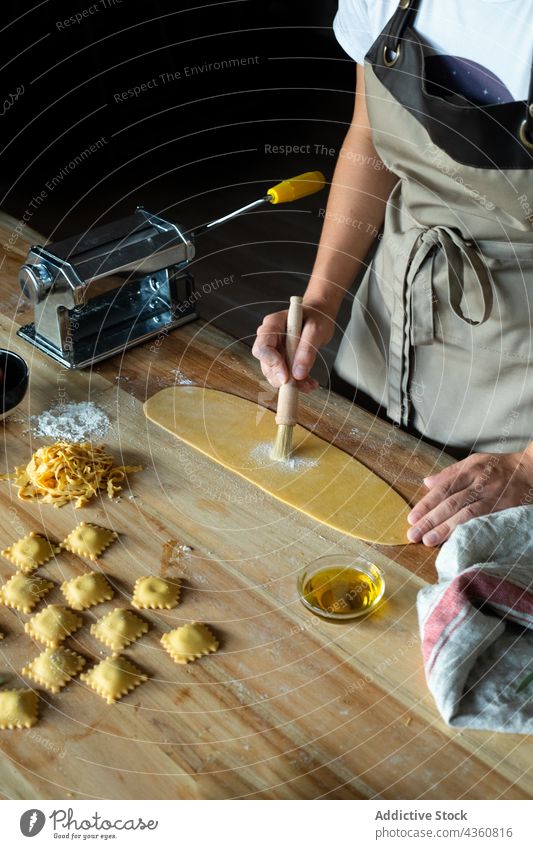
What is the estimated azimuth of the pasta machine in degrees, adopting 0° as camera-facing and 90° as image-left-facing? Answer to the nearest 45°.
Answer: approximately 315°

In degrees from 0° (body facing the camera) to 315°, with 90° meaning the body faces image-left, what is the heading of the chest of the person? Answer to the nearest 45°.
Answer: approximately 45°

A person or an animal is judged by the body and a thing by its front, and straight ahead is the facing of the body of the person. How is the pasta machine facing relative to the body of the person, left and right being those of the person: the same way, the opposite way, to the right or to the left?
to the left
